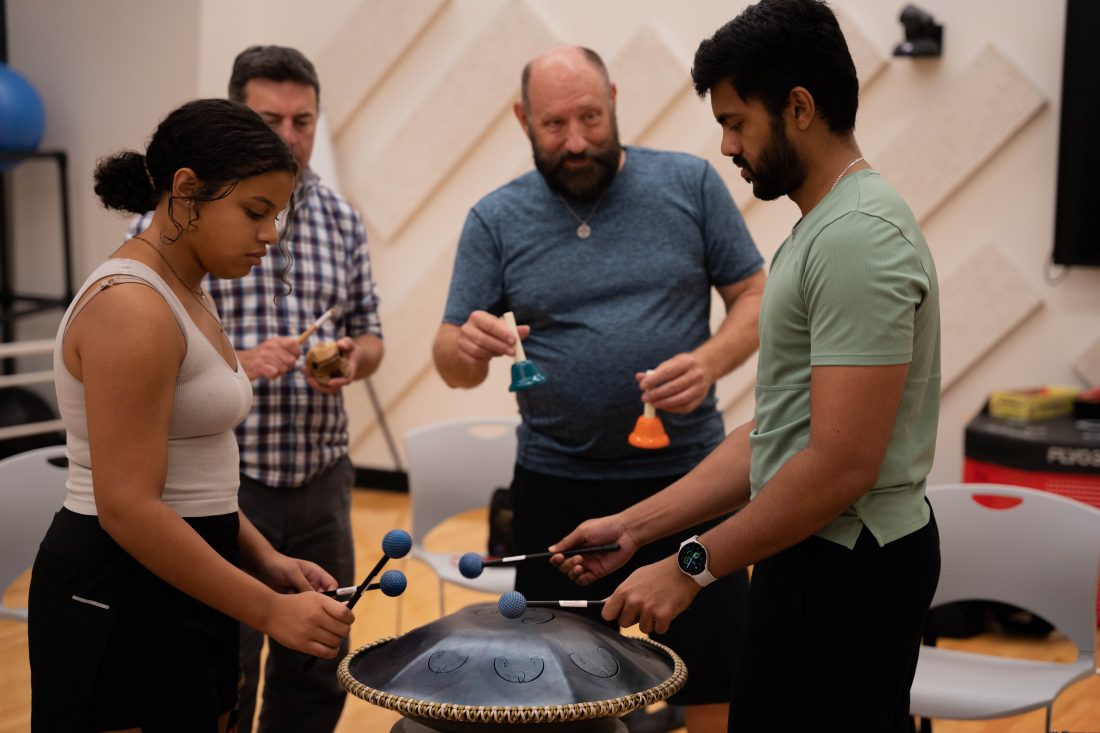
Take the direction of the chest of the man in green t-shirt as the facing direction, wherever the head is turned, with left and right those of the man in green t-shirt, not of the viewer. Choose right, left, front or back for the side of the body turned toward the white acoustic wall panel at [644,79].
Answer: right

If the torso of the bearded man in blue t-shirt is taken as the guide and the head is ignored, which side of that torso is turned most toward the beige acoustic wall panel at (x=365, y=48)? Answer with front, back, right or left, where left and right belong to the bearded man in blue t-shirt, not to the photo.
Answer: back

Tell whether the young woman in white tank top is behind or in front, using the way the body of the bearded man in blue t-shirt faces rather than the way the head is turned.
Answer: in front

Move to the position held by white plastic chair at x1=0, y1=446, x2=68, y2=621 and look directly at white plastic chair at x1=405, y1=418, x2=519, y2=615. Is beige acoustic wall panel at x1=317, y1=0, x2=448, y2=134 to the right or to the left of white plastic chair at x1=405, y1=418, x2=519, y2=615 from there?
left

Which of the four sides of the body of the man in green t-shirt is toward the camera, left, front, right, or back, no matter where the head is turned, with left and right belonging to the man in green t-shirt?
left

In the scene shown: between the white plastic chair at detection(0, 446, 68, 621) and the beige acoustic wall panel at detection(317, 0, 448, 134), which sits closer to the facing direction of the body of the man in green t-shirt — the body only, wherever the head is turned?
the white plastic chair

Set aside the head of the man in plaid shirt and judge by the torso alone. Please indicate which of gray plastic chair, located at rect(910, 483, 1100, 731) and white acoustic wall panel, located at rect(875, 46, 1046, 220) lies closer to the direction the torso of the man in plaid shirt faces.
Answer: the gray plastic chair

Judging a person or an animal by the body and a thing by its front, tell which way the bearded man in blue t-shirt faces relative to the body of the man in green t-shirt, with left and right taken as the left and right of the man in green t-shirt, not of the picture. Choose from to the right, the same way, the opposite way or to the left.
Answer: to the left

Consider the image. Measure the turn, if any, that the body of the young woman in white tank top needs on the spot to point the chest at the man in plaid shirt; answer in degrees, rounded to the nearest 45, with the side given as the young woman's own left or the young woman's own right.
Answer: approximately 90° to the young woman's own left

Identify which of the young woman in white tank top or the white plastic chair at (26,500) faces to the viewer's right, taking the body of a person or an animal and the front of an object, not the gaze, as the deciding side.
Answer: the young woman in white tank top

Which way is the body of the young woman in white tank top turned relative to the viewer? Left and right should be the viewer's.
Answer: facing to the right of the viewer
